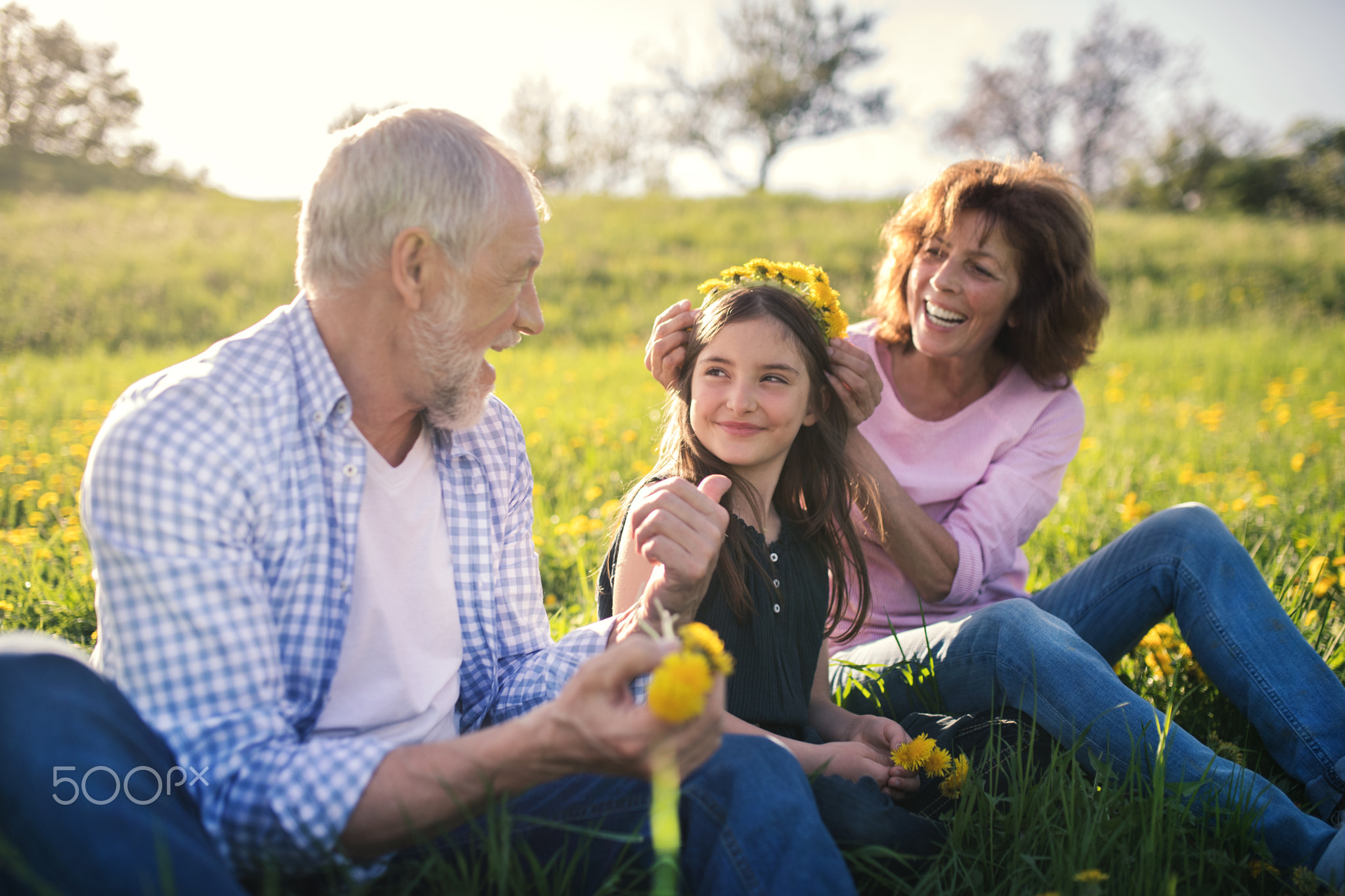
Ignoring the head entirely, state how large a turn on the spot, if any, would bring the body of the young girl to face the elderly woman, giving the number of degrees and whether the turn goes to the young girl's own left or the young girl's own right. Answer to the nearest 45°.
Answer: approximately 90° to the young girl's own left

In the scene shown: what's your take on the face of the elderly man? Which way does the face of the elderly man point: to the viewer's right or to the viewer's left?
to the viewer's right

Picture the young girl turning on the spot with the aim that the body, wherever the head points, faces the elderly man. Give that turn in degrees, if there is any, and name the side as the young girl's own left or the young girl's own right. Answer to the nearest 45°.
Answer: approximately 90° to the young girl's own right

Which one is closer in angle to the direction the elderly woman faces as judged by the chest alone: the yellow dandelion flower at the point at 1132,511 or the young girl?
the young girl

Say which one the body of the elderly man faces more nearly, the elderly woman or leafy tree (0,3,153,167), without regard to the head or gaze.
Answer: the elderly woman

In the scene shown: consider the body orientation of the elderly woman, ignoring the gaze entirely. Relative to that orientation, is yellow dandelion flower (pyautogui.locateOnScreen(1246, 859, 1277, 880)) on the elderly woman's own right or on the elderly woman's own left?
on the elderly woman's own left

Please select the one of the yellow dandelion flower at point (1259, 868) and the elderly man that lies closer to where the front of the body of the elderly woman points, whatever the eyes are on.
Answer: the elderly man

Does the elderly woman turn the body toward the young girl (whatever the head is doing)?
yes
